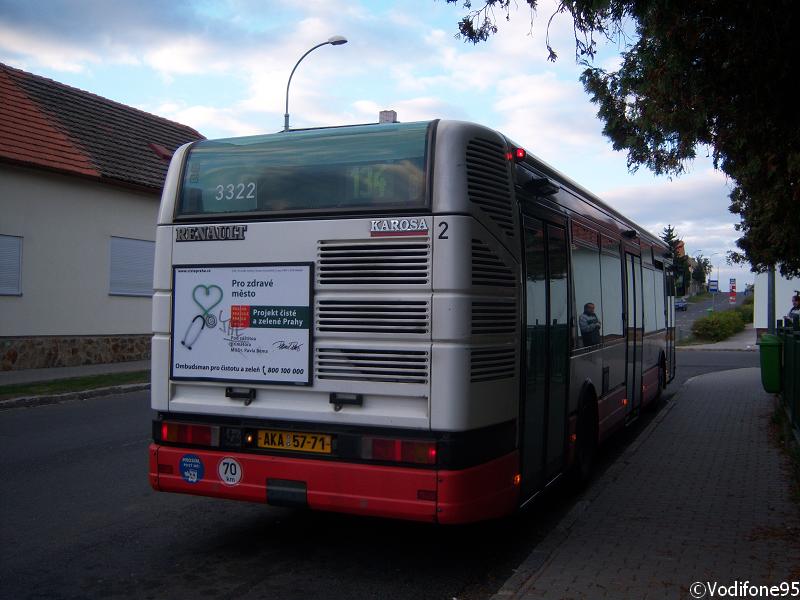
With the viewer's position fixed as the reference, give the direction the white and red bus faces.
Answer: facing away from the viewer and to the right of the viewer

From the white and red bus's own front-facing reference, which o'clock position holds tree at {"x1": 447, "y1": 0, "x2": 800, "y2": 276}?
The tree is roughly at 4 o'clock from the white and red bus.

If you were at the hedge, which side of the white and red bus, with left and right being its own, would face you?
front

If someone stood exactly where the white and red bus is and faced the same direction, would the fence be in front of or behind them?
in front

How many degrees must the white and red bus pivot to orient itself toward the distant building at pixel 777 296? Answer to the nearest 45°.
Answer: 0° — it already faces it

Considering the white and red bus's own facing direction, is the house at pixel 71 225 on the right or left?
on its left
